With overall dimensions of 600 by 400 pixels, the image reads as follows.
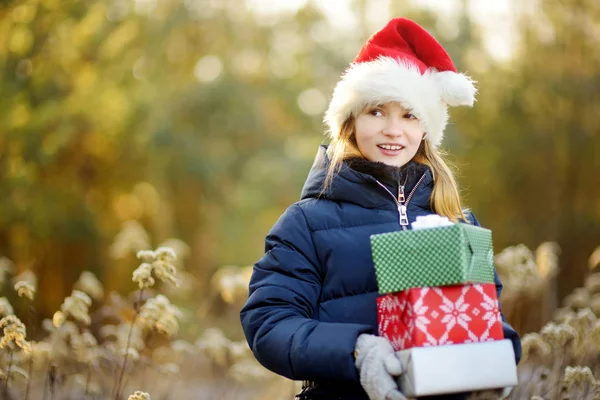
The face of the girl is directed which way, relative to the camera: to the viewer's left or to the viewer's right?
to the viewer's left

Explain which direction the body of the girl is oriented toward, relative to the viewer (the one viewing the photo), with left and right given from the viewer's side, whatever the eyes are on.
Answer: facing the viewer and to the right of the viewer
